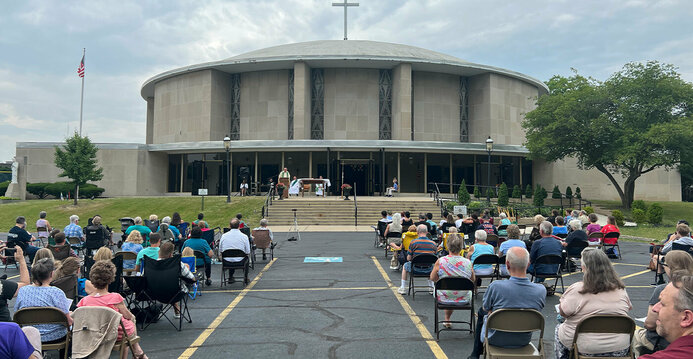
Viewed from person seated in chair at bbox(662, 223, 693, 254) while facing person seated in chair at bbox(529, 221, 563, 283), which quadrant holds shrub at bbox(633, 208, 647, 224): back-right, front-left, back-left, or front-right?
back-right

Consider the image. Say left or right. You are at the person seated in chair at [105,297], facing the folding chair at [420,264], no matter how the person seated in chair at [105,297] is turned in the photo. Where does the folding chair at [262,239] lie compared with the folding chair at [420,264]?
left

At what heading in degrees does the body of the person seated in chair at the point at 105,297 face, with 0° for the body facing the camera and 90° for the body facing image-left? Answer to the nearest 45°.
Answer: approximately 225°

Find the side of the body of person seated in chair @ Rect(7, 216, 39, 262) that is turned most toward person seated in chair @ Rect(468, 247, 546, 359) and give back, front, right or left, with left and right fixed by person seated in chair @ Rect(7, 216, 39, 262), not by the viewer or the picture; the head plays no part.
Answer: right

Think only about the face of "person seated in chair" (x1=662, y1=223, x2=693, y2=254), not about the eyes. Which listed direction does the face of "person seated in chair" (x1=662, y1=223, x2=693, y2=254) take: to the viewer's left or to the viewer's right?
to the viewer's left

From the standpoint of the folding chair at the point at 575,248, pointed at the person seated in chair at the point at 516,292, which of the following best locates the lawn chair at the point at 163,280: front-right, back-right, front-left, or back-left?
front-right

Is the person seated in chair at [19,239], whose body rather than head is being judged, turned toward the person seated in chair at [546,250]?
no

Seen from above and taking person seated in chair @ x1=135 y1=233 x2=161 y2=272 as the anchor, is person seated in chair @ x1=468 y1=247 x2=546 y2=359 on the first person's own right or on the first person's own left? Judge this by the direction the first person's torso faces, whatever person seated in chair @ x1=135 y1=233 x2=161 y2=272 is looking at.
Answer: on the first person's own right

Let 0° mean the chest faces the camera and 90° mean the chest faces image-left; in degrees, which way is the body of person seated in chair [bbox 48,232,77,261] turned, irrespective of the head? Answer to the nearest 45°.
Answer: approximately 225°

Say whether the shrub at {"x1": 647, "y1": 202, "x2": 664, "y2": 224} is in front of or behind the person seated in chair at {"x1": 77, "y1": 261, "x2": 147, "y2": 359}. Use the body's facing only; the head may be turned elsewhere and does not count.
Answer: in front

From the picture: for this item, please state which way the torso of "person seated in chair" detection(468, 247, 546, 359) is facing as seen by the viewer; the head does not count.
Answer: away from the camera

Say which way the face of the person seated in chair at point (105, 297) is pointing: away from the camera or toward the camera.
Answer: away from the camera

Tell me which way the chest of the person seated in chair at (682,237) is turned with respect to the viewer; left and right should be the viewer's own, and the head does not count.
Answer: facing away from the viewer and to the left of the viewer

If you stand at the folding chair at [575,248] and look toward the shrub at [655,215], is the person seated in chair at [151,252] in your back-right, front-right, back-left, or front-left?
back-left

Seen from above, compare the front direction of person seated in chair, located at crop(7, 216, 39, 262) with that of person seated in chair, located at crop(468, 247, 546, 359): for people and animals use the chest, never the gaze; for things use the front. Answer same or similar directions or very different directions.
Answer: same or similar directions
